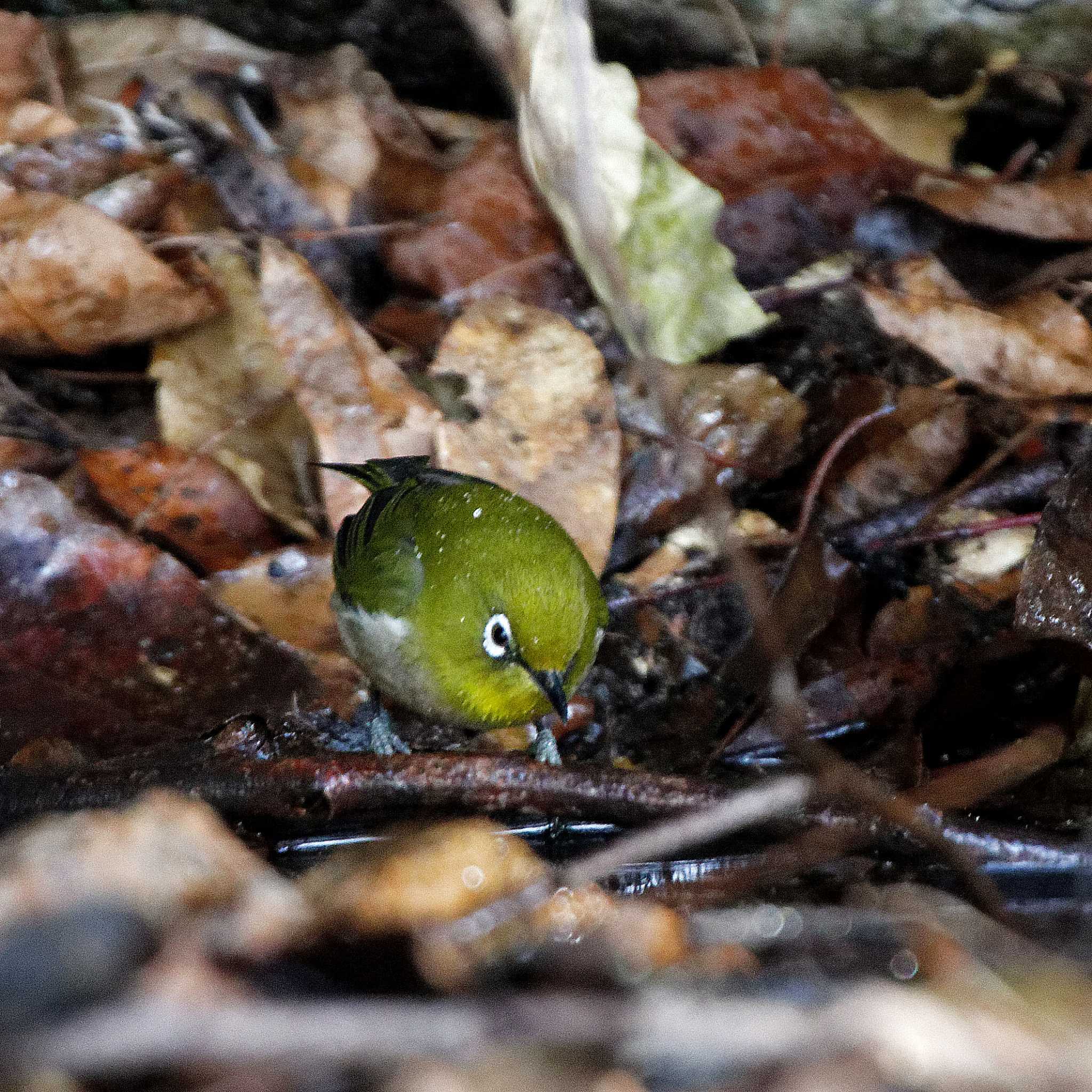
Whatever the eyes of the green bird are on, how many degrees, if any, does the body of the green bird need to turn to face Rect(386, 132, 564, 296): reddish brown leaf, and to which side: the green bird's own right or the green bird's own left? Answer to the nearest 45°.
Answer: approximately 135° to the green bird's own left

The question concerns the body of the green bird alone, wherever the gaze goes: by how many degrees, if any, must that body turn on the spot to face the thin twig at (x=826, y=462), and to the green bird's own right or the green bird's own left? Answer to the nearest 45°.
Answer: approximately 90° to the green bird's own left

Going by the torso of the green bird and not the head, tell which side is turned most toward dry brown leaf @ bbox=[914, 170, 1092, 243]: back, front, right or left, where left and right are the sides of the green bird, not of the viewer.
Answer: left

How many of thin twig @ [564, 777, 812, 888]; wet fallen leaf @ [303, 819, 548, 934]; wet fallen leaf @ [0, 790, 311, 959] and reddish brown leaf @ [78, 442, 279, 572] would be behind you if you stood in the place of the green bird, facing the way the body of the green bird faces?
1

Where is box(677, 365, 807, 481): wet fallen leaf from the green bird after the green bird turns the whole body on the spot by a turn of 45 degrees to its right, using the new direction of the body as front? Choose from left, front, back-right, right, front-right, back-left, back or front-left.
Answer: back-left

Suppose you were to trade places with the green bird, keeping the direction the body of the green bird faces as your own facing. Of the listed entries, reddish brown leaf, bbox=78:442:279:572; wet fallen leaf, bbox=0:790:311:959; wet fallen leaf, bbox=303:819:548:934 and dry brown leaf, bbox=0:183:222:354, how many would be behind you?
2

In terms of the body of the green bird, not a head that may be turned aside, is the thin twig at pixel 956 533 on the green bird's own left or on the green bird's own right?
on the green bird's own left

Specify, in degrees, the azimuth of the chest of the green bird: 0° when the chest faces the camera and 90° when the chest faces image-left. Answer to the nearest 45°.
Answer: approximately 315°

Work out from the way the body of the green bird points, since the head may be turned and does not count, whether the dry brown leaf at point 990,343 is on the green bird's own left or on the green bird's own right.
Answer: on the green bird's own left

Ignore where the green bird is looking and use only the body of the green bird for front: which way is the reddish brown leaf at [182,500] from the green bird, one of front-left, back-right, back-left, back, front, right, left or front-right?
back

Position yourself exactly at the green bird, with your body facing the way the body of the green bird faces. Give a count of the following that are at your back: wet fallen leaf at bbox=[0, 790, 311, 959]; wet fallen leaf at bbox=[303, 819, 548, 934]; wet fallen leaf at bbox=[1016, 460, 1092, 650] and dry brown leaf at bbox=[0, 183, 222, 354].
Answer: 1

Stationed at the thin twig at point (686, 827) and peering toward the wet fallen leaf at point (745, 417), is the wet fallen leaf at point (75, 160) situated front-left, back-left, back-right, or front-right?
front-left

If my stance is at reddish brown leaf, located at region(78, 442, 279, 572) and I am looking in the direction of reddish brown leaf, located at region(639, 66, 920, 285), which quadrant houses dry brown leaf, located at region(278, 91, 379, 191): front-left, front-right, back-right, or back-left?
front-left

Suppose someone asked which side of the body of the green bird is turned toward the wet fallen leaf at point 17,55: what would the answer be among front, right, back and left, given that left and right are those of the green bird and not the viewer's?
back
